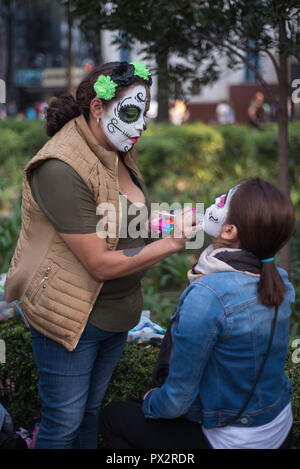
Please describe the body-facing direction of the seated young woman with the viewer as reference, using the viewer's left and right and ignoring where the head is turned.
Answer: facing away from the viewer and to the left of the viewer

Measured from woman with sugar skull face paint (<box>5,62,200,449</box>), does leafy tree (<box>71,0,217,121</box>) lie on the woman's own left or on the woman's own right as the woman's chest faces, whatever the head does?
on the woman's own left

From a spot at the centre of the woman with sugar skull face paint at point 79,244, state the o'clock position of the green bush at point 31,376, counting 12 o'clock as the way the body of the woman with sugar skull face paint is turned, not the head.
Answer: The green bush is roughly at 7 o'clock from the woman with sugar skull face paint.

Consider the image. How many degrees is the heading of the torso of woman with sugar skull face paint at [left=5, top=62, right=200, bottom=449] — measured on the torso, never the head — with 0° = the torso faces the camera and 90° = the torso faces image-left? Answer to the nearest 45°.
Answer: approximately 315°

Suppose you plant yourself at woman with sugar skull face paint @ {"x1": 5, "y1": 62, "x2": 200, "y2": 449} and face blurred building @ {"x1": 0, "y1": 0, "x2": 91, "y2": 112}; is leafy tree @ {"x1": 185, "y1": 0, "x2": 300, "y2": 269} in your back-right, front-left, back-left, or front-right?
front-right

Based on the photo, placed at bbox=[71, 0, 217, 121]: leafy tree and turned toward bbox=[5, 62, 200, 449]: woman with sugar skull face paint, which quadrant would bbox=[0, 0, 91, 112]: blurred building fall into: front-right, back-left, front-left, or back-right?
back-right

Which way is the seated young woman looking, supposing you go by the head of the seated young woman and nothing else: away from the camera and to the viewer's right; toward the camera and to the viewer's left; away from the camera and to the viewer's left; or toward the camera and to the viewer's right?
away from the camera and to the viewer's left

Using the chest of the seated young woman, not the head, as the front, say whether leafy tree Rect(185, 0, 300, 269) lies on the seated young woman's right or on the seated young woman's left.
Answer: on the seated young woman's right

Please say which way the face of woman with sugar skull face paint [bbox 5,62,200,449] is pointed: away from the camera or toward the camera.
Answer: toward the camera

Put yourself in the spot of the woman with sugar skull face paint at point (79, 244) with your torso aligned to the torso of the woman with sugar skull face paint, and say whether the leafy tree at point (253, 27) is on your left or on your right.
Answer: on your left

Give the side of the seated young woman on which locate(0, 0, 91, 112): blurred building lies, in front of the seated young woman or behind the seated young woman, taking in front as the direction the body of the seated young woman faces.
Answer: in front

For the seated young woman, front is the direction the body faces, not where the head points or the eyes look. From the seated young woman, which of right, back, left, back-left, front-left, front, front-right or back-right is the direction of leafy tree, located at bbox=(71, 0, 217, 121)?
front-right

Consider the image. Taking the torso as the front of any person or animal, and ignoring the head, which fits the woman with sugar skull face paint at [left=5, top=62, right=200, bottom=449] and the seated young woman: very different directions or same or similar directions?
very different directions
